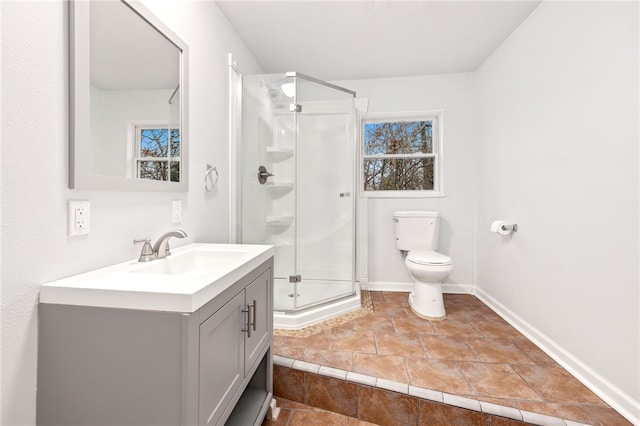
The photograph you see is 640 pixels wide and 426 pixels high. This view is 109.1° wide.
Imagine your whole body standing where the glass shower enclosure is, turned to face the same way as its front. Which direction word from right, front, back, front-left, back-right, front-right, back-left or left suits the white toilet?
front-left

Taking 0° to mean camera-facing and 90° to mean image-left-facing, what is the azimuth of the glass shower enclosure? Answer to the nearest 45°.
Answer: approximately 315°

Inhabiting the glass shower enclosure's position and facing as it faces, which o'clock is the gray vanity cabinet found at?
The gray vanity cabinet is roughly at 2 o'clock from the glass shower enclosure.

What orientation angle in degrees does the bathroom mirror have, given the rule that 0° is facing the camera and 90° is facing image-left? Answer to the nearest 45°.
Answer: approximately 315°

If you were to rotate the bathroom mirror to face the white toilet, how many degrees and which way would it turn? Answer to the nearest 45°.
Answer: approximately 45° to its left
